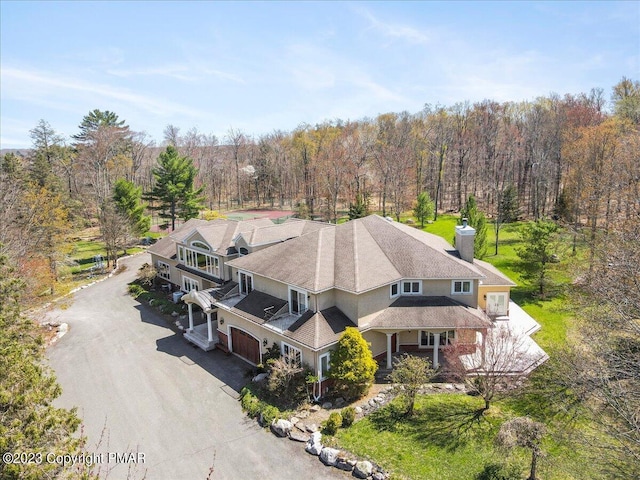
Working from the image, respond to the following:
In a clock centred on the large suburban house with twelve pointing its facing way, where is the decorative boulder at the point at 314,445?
The decorative boulder is roughly at 11 o'clock from the large suburban house.

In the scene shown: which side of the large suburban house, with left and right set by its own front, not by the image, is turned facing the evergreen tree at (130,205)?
right

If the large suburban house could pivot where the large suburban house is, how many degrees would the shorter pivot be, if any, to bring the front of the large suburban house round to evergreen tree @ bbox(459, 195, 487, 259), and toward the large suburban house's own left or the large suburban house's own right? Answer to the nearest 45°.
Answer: approximately 180°

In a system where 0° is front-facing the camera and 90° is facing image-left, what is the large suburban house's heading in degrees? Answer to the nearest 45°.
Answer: approximately 45°
